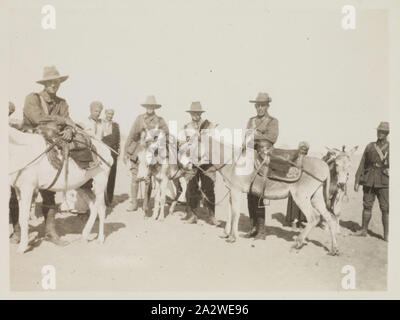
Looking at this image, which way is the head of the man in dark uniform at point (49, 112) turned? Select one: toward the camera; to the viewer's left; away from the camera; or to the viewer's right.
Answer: toward the camera

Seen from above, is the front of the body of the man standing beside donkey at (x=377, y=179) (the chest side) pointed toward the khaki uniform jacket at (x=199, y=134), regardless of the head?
no

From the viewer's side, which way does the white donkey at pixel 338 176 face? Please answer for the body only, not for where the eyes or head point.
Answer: toward the camera

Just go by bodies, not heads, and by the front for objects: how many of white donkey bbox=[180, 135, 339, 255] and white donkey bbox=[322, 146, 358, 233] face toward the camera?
1

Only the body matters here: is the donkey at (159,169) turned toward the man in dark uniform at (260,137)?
no

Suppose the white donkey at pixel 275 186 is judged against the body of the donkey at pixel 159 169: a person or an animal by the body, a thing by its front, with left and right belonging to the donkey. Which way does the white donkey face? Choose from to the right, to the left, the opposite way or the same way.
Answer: to the right

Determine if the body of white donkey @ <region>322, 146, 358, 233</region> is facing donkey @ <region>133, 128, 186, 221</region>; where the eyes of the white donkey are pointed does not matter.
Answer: no

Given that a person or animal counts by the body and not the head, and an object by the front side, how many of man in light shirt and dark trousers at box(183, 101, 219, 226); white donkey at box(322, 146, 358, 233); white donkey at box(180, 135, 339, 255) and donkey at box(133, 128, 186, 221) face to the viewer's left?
1

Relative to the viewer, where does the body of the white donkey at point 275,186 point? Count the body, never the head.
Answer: to the viewer's left

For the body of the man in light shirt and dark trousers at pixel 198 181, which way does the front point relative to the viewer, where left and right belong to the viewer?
facing the viewer

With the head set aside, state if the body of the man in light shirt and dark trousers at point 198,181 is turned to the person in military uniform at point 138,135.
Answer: no

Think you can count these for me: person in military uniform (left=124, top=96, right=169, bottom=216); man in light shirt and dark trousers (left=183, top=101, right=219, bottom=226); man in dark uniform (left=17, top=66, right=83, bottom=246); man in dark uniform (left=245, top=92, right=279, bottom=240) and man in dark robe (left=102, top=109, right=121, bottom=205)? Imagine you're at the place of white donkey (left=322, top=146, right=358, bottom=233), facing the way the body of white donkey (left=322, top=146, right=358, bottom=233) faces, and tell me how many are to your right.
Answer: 5

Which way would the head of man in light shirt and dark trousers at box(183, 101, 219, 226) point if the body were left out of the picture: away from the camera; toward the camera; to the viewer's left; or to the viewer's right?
toward the camera

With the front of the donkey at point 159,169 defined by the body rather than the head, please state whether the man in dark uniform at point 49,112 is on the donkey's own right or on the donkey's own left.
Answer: on the donkey's own right

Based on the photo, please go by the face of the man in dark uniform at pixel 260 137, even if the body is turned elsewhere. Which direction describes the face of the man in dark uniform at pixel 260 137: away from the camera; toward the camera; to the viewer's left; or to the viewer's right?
toward the camera

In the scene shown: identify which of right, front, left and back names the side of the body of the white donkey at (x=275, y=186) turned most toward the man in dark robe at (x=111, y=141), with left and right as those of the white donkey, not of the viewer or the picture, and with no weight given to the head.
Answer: front

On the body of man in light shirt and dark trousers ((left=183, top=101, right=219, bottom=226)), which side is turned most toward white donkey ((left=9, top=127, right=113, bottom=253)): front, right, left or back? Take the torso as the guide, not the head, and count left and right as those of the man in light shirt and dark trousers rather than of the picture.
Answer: right
